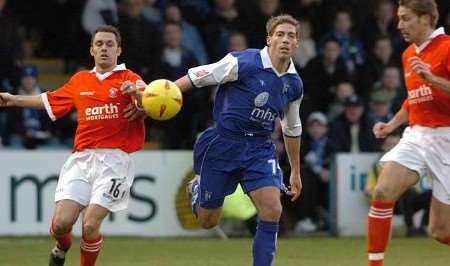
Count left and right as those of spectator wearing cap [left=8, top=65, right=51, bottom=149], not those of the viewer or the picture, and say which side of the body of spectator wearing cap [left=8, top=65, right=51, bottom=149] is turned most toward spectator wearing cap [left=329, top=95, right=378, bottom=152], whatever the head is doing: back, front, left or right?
left

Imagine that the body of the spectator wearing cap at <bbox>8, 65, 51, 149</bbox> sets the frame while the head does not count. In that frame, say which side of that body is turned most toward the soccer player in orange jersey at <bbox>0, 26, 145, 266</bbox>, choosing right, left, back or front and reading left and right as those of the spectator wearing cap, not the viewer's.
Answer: front

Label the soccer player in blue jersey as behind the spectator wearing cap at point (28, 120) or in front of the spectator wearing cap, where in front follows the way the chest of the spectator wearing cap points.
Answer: in front

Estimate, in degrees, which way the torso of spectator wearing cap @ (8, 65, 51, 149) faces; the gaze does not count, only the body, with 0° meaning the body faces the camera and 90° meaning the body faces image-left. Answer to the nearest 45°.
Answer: approximately 0°

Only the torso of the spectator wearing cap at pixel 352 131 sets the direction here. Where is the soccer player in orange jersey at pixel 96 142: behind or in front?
in front

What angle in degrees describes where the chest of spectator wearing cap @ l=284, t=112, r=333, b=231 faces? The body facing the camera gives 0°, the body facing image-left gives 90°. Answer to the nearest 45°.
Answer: approximately 0°

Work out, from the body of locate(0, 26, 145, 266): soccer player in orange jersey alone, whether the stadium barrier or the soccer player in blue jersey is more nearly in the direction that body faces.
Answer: the soccer player in blue jersey
